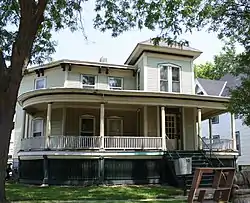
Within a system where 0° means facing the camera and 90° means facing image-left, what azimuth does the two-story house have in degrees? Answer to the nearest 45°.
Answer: approximately 0°
